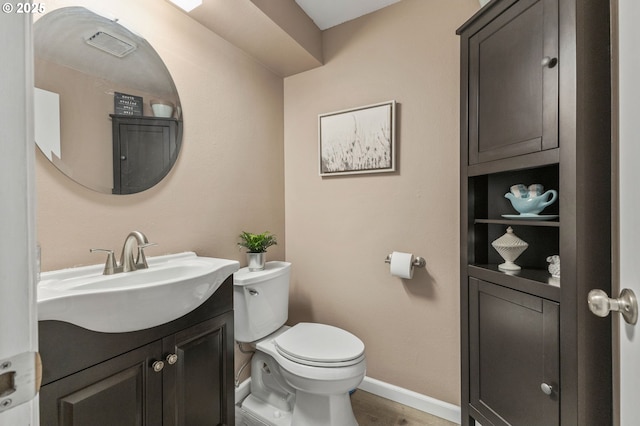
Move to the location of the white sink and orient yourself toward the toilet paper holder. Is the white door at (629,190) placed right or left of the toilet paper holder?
right

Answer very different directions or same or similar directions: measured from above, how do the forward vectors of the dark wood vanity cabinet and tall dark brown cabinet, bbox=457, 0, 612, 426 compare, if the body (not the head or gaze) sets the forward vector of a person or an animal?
very different directions

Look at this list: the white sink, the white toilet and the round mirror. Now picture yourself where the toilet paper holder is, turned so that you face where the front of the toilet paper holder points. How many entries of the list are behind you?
0

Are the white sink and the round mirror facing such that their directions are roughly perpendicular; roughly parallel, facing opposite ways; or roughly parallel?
roughly parallel

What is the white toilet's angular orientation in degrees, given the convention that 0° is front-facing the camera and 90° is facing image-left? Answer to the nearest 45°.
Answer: approximately 315°

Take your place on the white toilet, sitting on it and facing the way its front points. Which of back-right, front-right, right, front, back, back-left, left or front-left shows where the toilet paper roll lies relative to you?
front-left

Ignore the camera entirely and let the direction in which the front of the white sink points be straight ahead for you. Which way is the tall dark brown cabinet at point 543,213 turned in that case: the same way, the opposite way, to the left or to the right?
the opposite way

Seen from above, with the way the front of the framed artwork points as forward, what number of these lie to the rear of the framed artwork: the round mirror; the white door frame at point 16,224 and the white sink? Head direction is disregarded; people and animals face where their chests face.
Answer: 0

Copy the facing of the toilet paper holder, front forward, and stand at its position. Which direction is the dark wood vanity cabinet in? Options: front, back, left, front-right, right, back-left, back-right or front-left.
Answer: front

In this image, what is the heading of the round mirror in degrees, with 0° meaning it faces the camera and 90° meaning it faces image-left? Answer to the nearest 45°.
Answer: approximately 315°

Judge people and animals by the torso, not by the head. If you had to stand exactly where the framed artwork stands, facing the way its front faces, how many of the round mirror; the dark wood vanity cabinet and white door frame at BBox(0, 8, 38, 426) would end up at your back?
0

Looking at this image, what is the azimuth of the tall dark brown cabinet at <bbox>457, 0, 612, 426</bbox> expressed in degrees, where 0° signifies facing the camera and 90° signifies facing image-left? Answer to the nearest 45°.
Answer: approximately 45°

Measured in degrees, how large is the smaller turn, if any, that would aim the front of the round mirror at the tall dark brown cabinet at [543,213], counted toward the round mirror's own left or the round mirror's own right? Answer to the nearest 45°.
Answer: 0° — it already faces it

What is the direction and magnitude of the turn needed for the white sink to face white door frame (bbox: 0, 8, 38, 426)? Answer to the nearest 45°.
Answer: approximately 45° to its right

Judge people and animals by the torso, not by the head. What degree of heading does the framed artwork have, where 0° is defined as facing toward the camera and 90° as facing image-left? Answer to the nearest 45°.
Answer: approximately 45°

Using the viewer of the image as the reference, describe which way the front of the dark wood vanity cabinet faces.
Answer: facing the viewer and to the right of the viewer
